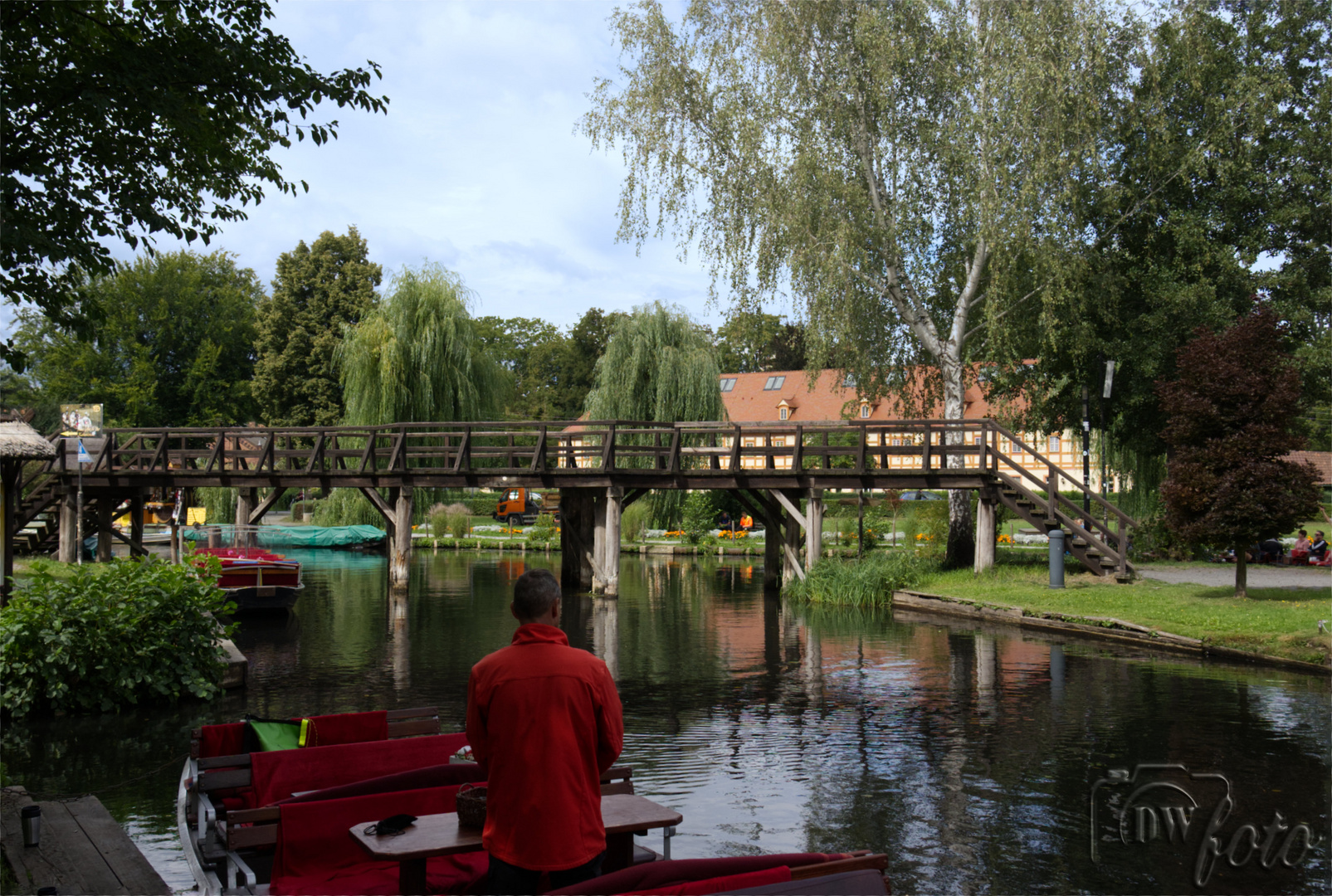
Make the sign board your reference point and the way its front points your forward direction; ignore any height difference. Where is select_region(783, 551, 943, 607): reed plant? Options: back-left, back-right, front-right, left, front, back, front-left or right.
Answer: front-left

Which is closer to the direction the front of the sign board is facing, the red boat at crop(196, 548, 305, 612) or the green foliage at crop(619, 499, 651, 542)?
the red boat

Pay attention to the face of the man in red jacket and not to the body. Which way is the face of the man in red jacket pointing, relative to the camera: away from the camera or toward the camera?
away from the camera

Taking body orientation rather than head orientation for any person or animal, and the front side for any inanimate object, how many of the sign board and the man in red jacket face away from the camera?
1

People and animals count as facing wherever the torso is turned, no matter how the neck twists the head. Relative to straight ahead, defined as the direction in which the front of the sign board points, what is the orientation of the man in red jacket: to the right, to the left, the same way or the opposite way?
the opposite way

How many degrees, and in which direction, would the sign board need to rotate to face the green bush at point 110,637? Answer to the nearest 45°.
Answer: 0° — it already faces it

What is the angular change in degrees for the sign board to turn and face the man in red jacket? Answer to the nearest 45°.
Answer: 0° — it already faces them

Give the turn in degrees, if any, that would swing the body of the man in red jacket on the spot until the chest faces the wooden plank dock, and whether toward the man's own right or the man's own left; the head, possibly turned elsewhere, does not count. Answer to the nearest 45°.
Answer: approximately 45° to the man's own left

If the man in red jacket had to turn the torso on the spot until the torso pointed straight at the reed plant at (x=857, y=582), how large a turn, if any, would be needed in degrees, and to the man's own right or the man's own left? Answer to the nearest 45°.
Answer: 0° — they already face it

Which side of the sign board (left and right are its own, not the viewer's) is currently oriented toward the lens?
front

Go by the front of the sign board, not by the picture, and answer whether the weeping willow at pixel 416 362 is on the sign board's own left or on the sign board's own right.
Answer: on the sign board's own left

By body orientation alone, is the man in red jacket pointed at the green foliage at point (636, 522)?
yes

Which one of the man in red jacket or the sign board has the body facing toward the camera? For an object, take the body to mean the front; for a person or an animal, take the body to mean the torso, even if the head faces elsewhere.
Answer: the sign board

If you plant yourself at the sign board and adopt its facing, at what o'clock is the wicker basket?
The wicker basket is roughly at 12 o'clock from the sign board.

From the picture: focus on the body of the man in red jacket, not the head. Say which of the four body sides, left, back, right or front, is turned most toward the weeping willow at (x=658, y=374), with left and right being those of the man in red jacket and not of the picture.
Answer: front

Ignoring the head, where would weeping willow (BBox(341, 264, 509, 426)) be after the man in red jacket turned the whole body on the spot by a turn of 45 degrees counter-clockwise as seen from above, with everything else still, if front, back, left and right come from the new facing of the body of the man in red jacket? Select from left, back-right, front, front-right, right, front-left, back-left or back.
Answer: front-right

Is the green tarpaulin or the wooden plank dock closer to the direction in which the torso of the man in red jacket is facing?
the green tarpaulin

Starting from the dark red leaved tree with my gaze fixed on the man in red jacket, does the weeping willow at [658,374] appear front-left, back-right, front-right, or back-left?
back-right

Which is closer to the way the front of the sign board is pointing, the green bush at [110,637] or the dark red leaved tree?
the green bush

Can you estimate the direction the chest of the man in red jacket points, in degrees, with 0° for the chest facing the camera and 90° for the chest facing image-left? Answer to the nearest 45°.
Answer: approximately 180°
